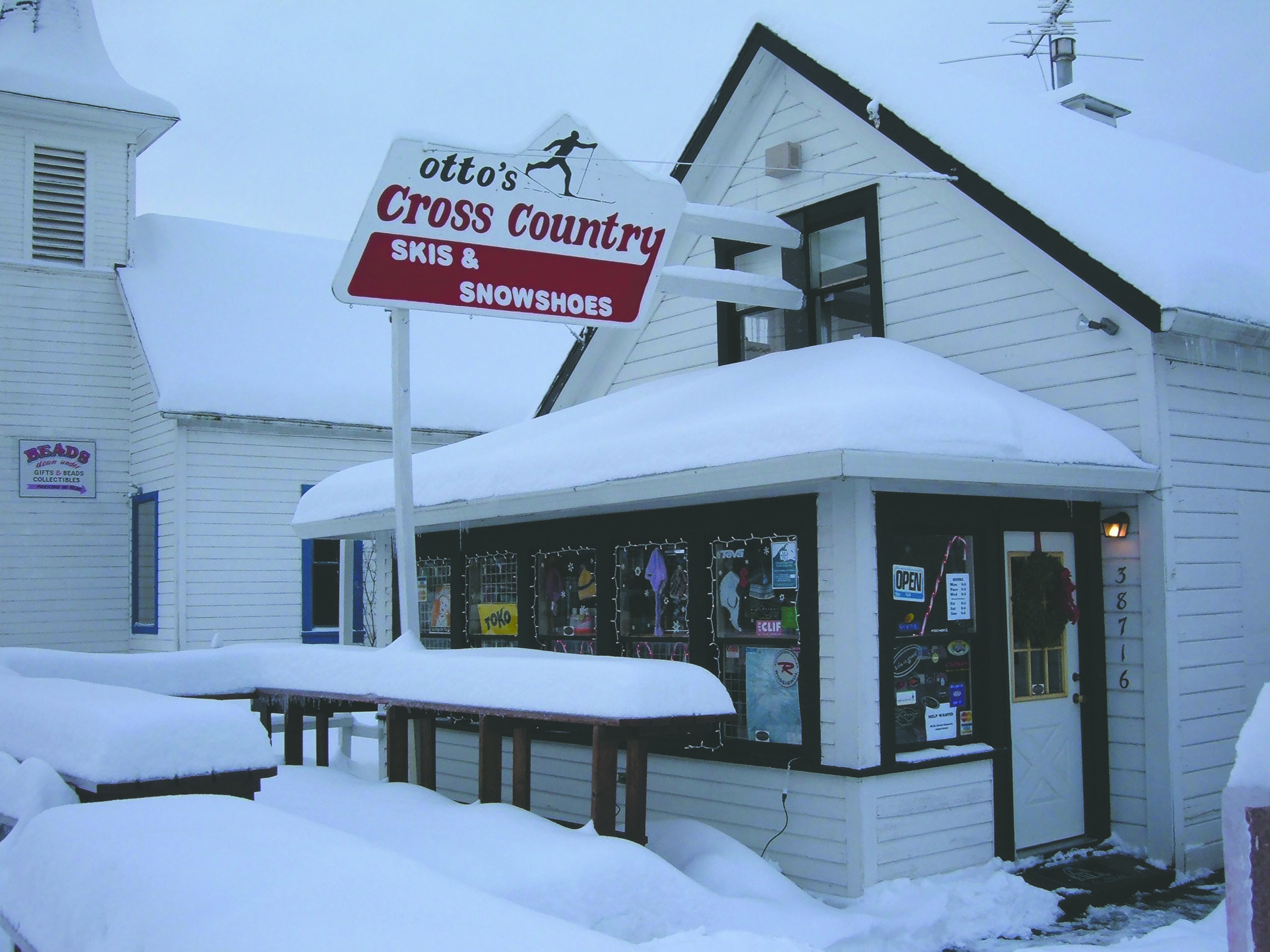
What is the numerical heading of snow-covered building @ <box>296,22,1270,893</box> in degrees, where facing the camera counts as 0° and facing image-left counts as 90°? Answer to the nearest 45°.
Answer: approximately 45°

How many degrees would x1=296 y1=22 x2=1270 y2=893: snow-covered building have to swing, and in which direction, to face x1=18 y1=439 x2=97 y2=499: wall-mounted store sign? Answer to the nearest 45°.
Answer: approximately 90° to its right

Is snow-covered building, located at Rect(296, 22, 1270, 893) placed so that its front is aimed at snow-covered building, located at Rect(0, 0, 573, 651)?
no

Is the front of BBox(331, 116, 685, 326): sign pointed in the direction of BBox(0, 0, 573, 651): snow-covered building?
no

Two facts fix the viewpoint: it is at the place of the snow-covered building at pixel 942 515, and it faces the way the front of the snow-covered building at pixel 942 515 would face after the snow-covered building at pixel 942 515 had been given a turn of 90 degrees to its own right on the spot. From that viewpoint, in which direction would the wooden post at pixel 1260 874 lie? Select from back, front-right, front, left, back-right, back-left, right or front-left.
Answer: back-left

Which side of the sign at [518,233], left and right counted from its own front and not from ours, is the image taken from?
front
